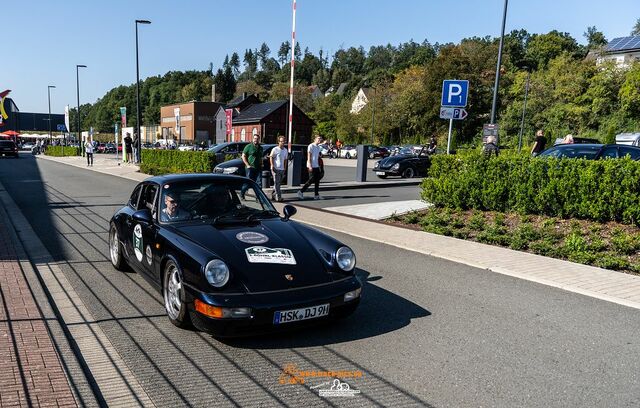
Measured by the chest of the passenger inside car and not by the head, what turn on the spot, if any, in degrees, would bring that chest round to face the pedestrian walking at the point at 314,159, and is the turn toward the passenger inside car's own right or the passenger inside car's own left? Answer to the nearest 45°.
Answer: approximately 90° to the passenger inside car's own left

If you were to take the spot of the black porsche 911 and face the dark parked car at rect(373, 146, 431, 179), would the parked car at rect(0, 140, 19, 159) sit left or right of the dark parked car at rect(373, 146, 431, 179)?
left

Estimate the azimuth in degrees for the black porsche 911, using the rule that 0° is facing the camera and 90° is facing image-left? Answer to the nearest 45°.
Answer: approximately 315°

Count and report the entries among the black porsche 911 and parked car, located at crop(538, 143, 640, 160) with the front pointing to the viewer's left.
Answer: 1

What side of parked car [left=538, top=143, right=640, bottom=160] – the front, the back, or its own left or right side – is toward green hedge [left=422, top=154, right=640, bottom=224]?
left

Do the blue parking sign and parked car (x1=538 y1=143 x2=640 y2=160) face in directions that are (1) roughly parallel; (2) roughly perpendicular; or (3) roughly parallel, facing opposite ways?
roughly perpendicular

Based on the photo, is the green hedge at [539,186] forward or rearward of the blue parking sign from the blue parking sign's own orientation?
forward

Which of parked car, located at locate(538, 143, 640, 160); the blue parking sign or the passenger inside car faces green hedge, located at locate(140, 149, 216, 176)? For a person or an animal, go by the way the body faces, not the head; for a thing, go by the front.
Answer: the parked car

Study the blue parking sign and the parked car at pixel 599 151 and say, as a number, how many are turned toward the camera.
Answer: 1

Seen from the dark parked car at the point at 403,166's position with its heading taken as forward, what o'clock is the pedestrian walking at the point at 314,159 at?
The pedestrian walking is roughly at 11 o'clock from the dark parked car.

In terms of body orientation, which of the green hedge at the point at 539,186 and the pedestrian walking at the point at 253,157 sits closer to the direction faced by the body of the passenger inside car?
the green hedge

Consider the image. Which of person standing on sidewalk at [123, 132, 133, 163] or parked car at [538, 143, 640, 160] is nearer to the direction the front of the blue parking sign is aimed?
the parked car

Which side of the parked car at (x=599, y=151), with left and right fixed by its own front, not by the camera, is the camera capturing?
left

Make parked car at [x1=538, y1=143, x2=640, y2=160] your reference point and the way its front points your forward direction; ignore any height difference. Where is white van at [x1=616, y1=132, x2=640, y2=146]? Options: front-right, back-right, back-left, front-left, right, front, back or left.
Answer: right

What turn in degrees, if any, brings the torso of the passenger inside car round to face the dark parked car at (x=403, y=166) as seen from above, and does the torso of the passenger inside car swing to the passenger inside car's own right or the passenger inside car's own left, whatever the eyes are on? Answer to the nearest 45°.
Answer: approximately 90° to the passenger inside car's own left
